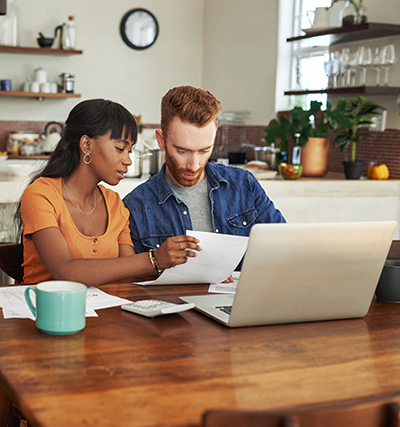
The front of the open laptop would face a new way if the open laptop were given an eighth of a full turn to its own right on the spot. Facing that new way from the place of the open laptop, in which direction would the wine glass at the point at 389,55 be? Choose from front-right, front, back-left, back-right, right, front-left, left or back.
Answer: front

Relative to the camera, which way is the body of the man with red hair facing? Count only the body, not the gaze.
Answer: toward the camera

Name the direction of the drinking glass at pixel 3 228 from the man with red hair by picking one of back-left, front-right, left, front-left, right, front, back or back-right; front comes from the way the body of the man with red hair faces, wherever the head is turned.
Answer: back-right

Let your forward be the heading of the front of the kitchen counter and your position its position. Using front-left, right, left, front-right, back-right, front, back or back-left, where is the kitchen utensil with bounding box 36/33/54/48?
back-right

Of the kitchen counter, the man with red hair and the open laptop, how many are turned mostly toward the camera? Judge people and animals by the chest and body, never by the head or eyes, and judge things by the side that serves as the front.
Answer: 2

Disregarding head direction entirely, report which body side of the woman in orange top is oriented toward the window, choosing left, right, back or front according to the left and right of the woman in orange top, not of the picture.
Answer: left

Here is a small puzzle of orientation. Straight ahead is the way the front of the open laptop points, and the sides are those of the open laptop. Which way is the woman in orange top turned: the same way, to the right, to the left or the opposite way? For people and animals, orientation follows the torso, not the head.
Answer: the opposite way

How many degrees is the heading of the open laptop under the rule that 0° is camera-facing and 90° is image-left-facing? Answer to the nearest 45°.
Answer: approximately 135°

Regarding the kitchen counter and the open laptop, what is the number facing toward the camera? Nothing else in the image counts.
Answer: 1

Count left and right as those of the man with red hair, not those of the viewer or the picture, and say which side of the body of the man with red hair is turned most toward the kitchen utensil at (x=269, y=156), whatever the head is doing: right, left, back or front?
back

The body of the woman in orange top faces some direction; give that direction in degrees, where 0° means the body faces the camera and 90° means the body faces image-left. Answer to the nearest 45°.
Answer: approximately 315°

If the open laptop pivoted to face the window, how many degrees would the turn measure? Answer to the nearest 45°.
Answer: approximately 45° to its right

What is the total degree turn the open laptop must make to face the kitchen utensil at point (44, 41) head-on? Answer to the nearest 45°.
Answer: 0° — it already faces it

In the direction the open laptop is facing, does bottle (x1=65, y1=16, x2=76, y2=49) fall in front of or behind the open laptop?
in front
